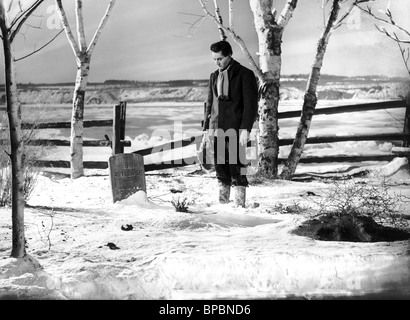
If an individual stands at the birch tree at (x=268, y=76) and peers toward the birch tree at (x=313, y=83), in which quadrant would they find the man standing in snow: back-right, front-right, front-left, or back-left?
back-right

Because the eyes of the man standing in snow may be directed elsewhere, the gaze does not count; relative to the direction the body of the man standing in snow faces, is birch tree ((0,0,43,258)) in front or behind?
in front

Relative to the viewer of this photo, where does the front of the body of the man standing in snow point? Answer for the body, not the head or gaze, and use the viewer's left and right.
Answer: facing the viewer and to the left of the viewer

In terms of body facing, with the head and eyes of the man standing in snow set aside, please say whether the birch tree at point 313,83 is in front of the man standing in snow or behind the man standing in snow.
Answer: behind

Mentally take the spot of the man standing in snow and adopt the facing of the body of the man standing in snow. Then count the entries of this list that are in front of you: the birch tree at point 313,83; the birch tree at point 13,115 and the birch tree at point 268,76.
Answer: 1

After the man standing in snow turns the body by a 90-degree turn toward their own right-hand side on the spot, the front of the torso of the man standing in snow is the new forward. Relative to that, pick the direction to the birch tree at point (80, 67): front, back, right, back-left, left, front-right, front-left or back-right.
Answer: front
